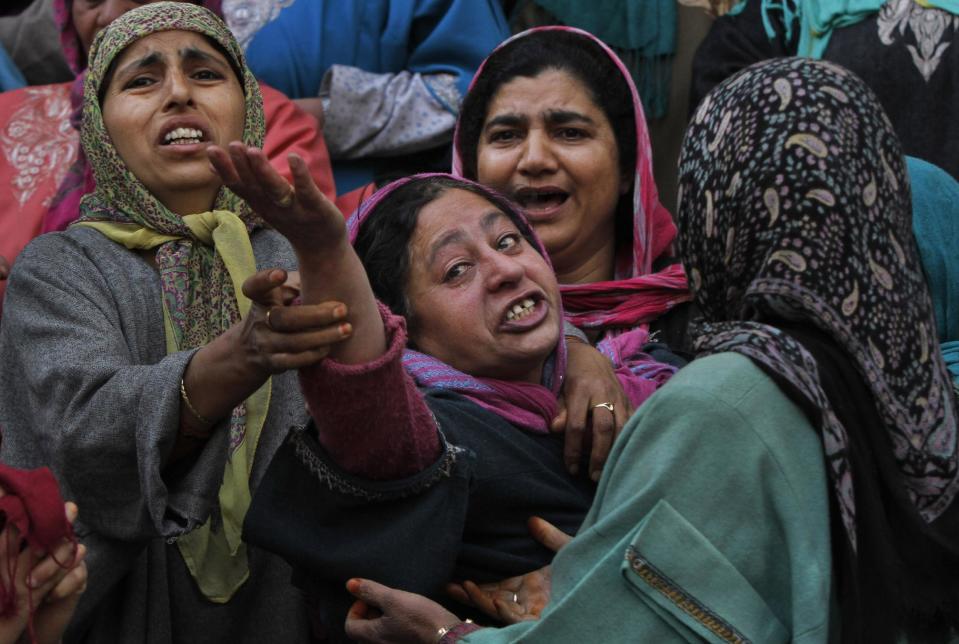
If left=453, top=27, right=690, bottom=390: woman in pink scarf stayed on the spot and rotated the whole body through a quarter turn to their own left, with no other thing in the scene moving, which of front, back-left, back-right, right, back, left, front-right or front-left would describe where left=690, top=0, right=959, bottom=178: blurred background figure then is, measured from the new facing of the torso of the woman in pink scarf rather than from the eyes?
front-left

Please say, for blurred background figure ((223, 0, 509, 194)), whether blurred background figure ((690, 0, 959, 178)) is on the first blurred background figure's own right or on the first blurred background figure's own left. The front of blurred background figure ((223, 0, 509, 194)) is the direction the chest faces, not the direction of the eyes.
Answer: on the first blurred background figure's own left

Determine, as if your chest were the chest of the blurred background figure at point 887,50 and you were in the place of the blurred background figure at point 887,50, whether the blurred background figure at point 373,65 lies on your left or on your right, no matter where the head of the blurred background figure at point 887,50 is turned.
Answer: on your right

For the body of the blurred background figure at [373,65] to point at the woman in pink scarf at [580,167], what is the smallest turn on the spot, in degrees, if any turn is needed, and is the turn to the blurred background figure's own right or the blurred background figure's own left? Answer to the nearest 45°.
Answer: approximately 90° to the blurred background figure's own left

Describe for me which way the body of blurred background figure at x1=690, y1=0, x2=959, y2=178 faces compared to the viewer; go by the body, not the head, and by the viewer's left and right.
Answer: facing the viewer

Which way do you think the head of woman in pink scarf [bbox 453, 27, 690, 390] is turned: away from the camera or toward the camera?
toward the camera

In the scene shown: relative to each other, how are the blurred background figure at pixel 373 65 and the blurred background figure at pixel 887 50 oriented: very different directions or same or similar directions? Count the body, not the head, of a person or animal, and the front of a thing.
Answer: same or similar directions
